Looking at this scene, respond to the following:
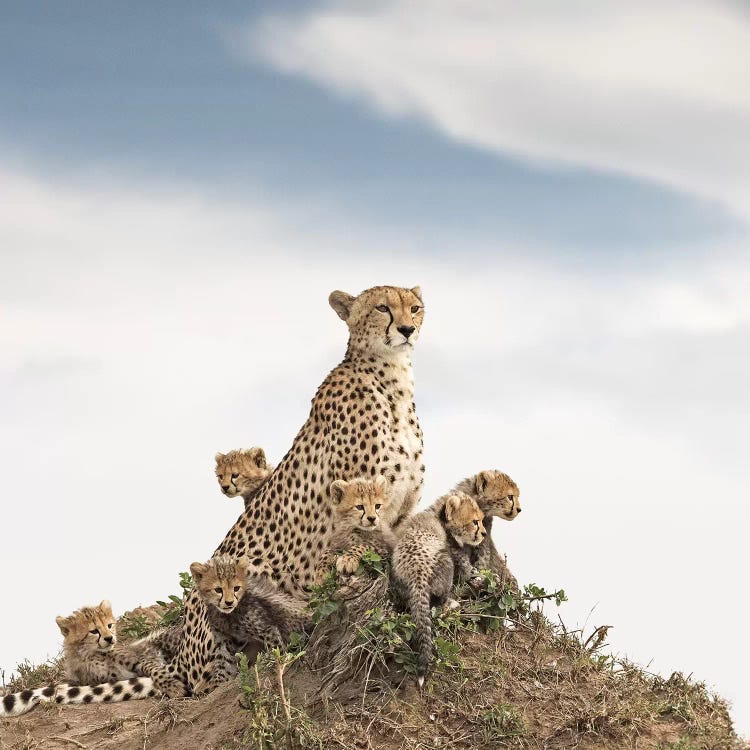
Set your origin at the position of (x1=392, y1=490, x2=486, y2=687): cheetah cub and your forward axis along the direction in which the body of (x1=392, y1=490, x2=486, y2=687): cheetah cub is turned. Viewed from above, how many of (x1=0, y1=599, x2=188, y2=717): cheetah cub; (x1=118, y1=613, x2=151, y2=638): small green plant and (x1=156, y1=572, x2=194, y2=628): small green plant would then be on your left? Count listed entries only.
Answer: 3

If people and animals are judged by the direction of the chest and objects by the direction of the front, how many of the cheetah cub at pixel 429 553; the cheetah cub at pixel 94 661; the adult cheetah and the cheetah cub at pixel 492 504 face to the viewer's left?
1

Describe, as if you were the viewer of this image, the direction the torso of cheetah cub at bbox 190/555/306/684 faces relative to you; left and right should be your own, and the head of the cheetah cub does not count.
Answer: facing the viewer and to the left of the viewer

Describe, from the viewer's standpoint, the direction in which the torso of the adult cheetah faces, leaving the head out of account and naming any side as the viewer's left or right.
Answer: facing the viewer and to the right of the viewer

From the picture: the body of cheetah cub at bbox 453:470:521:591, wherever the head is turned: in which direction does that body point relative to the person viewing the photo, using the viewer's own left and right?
facing to the right of the viewer

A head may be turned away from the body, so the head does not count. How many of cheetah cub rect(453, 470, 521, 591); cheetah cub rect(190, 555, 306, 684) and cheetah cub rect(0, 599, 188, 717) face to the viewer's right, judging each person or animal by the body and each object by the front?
1

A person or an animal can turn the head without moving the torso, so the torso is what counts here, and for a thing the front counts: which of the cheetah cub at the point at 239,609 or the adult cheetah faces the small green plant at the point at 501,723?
the adult cheetah

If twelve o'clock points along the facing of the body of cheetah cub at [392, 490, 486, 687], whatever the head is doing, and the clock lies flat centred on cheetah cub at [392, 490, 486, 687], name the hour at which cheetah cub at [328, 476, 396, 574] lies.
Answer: cheetah cub at [328, 476, 396, 574] is roughly at 9 o'clock from cheetah cub at [392, 490, 486, 687].

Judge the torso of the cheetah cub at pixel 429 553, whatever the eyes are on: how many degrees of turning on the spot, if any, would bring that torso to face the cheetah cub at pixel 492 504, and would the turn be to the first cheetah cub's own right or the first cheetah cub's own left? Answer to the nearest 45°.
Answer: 0° — it already faces it

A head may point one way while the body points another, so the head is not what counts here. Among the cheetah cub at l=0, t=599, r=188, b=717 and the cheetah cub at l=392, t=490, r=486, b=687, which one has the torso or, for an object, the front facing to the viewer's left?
the cheetah cub at l=0, t=599, r=188, b=717

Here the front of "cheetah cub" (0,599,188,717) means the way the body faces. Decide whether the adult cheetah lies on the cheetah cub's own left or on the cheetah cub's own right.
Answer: on the cheetah cub's own left
